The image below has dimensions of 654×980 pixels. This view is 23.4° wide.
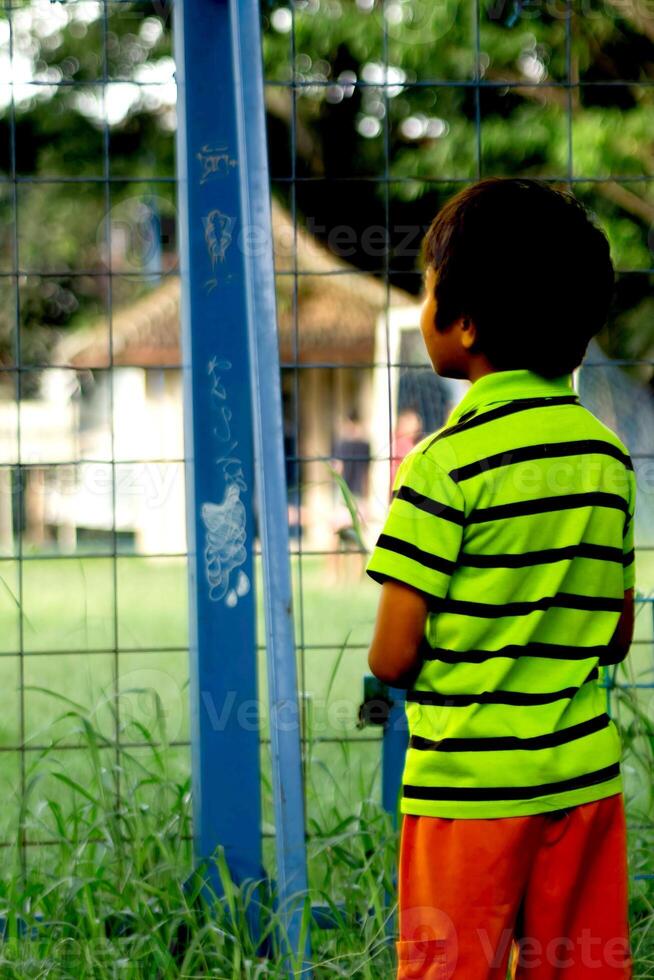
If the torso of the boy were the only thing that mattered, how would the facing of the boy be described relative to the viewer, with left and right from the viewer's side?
facing away from the viewer and to the left of the viewer

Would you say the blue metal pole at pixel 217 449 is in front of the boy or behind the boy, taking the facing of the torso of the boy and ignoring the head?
in front

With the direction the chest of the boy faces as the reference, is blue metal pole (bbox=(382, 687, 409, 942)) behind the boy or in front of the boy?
in front

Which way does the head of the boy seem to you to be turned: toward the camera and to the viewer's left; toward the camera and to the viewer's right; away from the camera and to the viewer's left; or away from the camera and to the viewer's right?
away from the camera and to the viewer's left

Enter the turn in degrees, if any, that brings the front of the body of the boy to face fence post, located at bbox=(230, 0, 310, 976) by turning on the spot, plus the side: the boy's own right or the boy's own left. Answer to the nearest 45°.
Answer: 0° — they already face it
